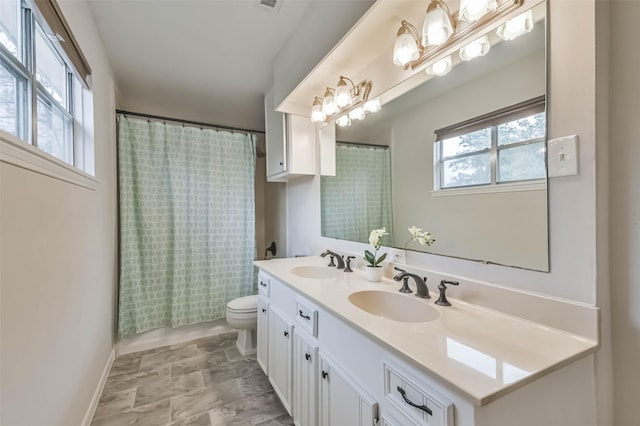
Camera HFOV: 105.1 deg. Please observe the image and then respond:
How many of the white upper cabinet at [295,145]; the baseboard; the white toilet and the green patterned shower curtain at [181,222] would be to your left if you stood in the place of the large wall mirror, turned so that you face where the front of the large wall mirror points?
0

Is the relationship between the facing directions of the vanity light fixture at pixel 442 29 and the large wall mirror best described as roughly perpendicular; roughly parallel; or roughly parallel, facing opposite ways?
roughly parallel

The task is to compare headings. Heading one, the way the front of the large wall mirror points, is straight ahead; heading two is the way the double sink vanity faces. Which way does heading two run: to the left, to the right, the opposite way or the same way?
the same way

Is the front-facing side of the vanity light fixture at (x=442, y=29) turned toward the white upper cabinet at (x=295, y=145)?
no

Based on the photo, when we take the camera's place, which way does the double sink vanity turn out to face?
facing the viewer and to the left of the viewer

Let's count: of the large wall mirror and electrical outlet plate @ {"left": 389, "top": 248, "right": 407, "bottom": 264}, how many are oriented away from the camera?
0

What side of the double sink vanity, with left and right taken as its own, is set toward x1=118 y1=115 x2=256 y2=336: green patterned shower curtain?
right

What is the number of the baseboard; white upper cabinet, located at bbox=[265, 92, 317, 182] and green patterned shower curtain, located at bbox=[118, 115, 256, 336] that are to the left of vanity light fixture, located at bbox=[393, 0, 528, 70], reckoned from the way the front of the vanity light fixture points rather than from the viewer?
0

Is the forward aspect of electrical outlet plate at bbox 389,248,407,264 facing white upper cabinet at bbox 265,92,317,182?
no

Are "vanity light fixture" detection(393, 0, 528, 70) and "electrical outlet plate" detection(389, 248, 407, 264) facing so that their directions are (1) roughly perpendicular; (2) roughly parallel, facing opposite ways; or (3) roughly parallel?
roughly parallel

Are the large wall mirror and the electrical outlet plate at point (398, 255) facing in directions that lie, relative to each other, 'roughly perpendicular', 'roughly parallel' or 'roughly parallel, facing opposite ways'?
roughly parallel

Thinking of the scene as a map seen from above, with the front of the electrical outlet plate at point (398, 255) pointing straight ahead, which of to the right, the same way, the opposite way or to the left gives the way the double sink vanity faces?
the same way

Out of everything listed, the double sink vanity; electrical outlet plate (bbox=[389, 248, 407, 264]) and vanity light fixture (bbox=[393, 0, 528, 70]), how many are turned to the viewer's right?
0

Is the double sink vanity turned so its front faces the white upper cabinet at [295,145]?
no

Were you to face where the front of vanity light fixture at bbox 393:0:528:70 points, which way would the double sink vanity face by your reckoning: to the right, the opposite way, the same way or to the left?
the same way
